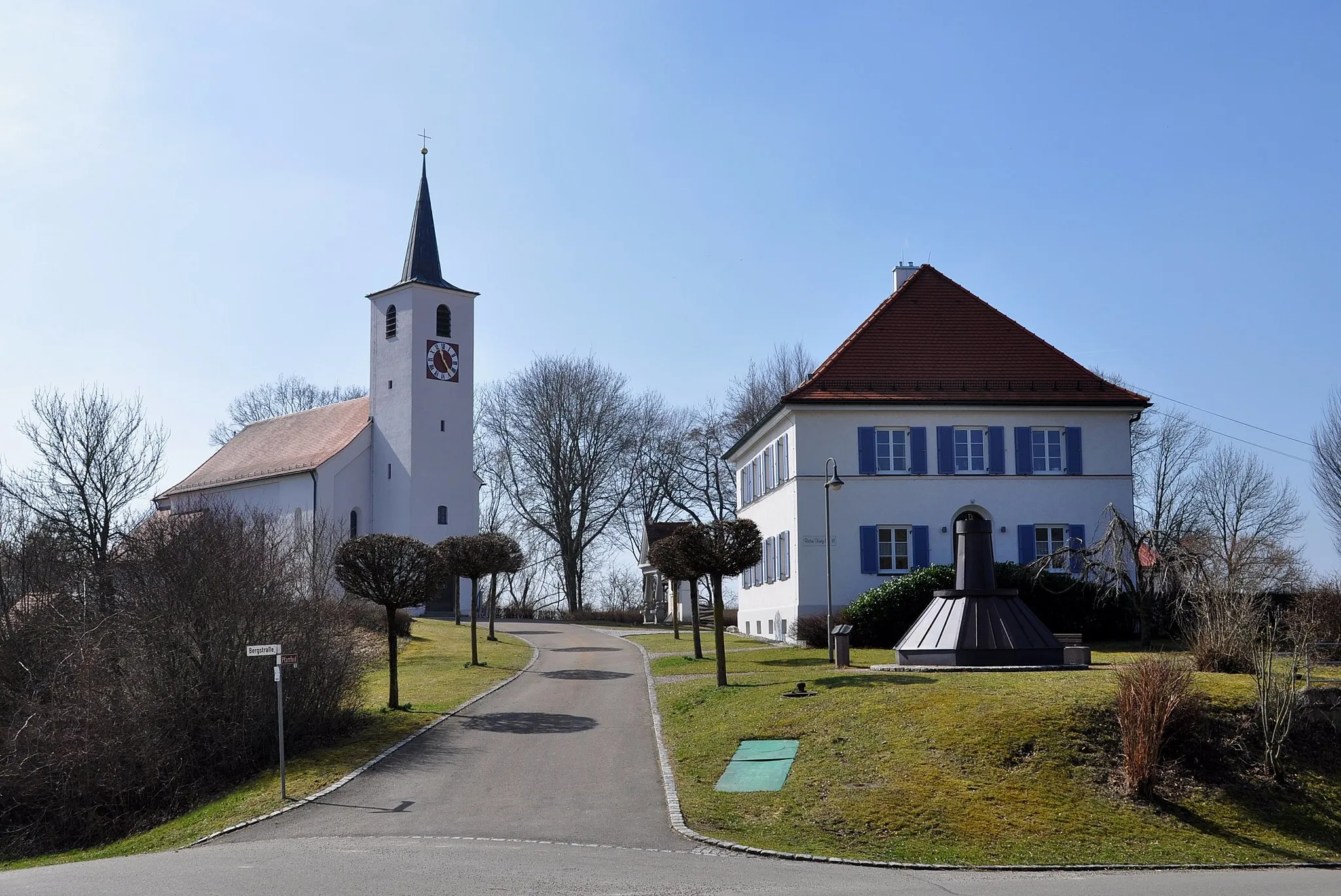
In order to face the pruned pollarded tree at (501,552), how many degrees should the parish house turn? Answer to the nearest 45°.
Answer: approximately 90° to its right

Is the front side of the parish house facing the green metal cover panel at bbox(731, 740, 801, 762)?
yes

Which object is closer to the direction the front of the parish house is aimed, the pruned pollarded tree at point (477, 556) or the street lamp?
the street lamp

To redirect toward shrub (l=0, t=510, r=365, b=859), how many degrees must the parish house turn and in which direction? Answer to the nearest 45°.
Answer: approximately 45° to its right

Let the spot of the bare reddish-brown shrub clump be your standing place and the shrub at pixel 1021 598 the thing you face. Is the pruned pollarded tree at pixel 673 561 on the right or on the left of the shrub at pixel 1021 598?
left

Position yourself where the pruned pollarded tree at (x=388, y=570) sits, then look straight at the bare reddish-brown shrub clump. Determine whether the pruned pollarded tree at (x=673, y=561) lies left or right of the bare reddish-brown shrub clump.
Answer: left

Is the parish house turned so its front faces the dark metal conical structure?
yes

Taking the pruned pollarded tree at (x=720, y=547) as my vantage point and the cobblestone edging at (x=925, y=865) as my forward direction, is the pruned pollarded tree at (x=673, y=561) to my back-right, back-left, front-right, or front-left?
back-right

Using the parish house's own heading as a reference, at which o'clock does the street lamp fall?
The street lamp is roughly at 1 o'clock from the parish house.

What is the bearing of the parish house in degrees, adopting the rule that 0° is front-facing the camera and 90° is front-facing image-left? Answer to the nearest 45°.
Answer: approximately 0°

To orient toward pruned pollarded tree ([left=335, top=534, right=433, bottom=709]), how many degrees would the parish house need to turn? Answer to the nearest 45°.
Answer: approximately 45° to its right

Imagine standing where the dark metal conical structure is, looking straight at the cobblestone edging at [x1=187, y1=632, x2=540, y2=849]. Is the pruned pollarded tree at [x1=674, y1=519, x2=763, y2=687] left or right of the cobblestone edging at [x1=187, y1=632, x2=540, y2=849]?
right
